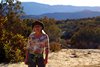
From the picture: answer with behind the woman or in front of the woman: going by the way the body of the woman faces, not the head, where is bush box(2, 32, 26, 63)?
behind

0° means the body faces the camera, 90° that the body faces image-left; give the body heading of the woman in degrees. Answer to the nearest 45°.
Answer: approximately 0°
